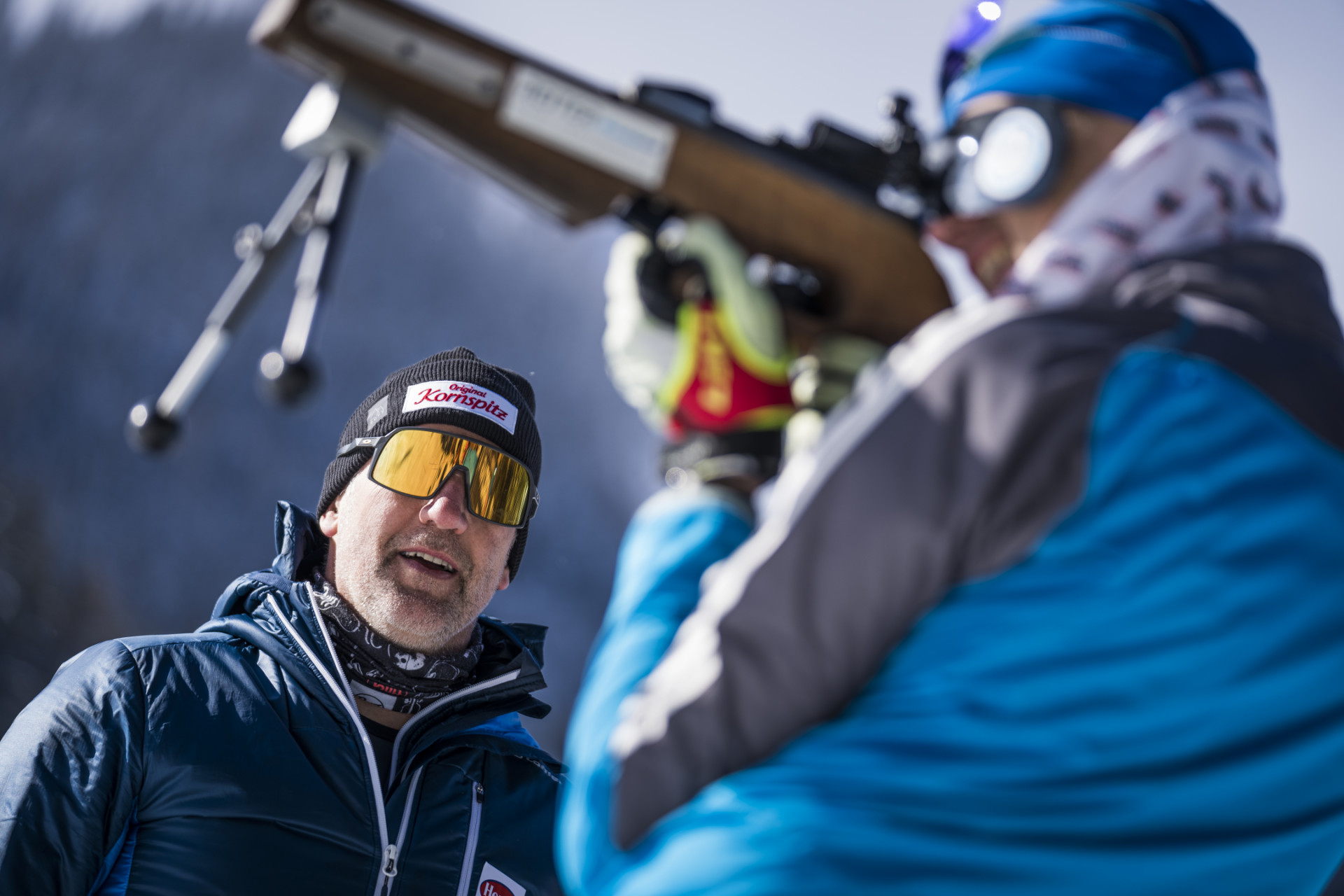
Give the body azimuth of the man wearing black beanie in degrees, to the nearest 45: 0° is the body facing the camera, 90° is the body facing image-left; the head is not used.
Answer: approximately 315°

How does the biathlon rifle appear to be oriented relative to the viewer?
to the viewer's left

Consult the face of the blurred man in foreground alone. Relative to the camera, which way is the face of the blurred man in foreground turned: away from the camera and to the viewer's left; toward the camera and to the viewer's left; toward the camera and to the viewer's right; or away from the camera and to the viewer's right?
away from the camera and to the viewer's left

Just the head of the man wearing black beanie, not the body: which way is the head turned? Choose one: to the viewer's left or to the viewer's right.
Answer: to the viewer's right

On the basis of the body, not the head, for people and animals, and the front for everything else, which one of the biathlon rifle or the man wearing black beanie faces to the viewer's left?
the biathlon rifle

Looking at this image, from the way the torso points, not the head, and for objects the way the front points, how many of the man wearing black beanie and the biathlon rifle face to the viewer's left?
1
